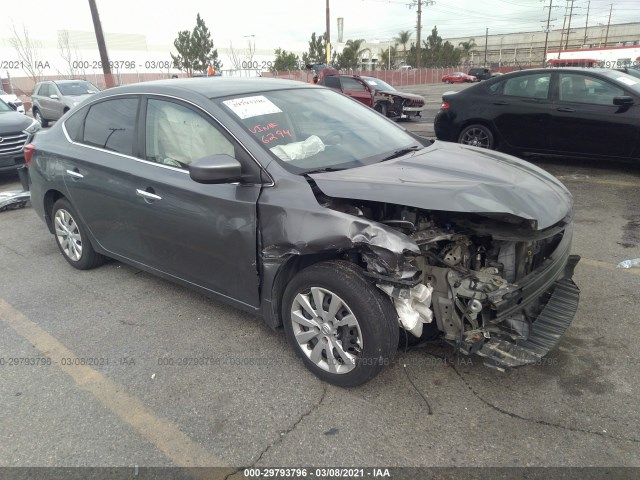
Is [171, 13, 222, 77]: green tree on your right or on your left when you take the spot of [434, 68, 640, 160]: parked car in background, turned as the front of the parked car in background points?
on your left

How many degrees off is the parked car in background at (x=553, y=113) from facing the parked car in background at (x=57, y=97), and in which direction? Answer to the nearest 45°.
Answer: approximately 180°

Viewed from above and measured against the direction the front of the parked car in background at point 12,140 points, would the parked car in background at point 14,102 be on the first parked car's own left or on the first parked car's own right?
on the first parked car's own left

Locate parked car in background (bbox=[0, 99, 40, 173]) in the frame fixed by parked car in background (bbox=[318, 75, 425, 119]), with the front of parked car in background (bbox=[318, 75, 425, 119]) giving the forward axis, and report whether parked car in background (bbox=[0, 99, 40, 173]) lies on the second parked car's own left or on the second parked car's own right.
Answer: on the second parked car's own right

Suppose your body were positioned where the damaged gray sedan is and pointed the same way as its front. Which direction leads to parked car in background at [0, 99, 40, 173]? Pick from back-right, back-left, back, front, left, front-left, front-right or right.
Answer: back

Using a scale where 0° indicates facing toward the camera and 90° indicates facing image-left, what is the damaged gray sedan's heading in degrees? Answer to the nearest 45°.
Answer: approximately 315°
